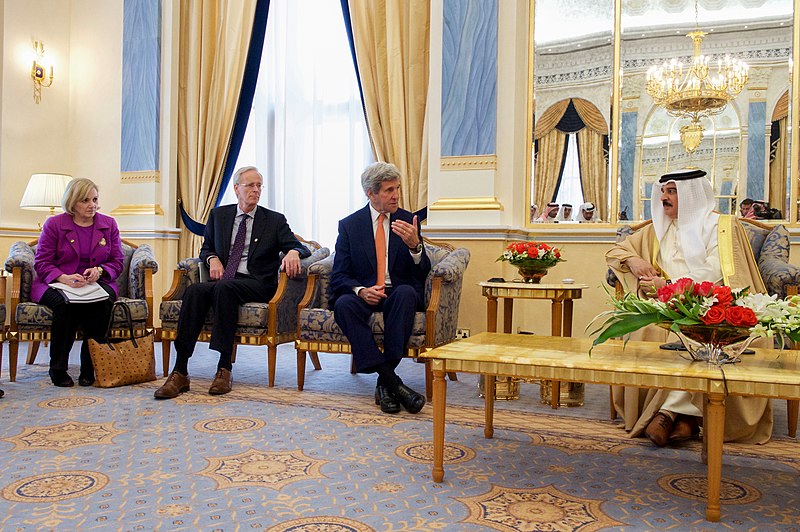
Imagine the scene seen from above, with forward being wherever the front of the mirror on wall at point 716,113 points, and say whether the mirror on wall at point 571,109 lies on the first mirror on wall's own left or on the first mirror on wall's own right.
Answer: on the first mirror on wall's own right

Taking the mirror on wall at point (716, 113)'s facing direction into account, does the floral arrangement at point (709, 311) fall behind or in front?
in front

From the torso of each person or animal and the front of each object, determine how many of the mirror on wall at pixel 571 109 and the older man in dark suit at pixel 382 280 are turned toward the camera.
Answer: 2

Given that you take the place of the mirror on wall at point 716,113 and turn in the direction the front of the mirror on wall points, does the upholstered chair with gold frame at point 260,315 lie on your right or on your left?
on your right

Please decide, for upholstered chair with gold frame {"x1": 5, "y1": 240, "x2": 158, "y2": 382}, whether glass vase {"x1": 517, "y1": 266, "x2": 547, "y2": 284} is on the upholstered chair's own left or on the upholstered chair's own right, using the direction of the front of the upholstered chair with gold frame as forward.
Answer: on the upholstered chair's own left

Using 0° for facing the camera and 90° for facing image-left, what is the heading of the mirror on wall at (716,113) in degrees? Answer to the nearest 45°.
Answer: approximately 0°

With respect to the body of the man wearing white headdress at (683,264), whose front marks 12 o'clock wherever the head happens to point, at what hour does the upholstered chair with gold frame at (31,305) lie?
The upholstered chair with gold frame is roughly at 1 o'clock from the man wearing white headdress.

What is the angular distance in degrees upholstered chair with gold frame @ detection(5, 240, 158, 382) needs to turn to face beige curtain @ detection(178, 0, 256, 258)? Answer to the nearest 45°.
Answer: approximately 135° to its left

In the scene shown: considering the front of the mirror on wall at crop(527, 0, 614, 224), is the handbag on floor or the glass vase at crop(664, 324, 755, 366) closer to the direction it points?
the glass vase

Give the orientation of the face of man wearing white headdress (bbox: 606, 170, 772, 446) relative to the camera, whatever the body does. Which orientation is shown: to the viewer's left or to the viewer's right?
to the viewer's left

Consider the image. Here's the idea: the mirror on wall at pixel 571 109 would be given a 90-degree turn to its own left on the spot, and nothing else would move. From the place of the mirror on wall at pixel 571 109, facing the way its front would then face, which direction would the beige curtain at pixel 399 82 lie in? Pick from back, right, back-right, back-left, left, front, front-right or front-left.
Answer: back

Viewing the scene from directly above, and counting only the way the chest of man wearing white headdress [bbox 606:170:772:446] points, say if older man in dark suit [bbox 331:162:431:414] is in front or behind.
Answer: in front

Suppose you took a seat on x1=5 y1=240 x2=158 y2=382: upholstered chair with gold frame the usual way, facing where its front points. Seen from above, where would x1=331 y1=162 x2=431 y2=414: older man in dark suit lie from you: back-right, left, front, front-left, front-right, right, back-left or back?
front-left

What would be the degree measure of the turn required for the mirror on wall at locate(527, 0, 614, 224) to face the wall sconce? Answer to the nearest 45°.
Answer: approximately 90° to its right
